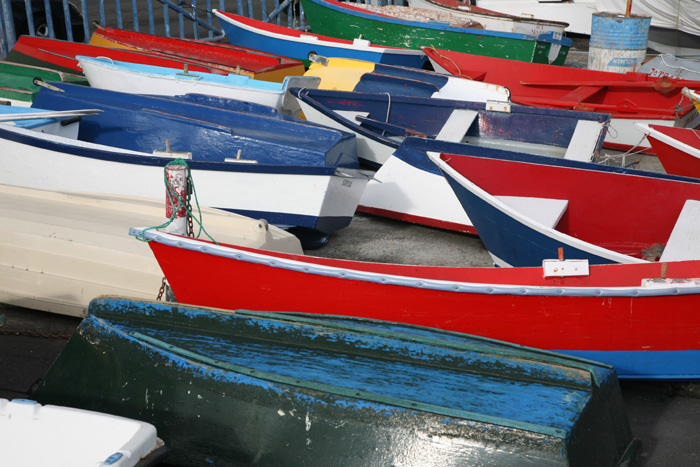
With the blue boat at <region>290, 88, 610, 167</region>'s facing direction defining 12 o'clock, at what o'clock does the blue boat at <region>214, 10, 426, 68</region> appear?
the blue boat at <region>214, 10, 426, 68</region> is roughly at 2 o'clock from the blue boat at <region>290, 88, 610, 167</region>.

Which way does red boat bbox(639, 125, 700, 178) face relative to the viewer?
to the viewer's left

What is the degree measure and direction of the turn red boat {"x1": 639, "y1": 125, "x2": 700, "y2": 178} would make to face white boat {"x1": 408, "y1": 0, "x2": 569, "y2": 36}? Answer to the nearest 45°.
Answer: approximately 45° to its right

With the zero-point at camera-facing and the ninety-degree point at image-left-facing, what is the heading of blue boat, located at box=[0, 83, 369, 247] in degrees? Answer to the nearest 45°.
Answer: approximately 90°

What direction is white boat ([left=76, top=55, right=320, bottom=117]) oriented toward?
to the viewer's left

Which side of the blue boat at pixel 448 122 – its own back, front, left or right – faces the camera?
left

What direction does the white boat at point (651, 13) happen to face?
to the viewer's left

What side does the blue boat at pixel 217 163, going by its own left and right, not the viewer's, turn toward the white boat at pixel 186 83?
right

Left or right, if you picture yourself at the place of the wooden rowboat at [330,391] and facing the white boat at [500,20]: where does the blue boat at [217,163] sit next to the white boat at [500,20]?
left

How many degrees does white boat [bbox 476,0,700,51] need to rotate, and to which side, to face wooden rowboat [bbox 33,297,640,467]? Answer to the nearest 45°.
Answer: approximately 90° to its left

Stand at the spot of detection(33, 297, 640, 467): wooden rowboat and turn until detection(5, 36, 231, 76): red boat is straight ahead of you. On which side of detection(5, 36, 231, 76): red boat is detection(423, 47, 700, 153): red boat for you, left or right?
right

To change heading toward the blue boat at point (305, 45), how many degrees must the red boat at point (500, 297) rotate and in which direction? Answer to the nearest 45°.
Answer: approximately 90° to its right

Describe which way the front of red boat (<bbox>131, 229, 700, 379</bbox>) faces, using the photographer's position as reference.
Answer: facing to the left of the viewer
